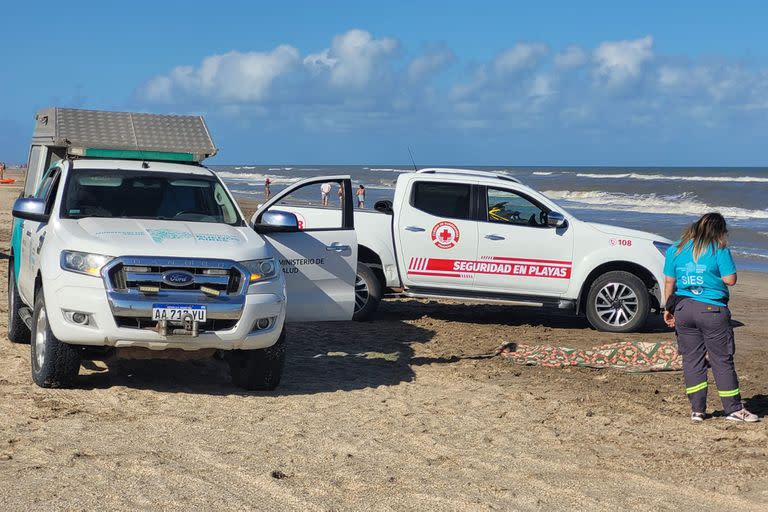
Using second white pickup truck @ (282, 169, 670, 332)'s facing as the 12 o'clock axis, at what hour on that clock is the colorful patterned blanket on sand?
The colorful patterned blanket on sand is roughly at 2 o'clock from the second white pickup truck.

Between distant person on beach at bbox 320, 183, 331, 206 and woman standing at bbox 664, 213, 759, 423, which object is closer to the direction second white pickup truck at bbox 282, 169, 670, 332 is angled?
the woman standing

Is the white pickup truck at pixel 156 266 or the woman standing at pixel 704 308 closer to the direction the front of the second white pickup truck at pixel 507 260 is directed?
the woman standing

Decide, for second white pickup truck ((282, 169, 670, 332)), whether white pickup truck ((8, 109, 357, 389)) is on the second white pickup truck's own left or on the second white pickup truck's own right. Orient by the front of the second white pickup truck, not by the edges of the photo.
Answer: on the second white pickup truck's own right

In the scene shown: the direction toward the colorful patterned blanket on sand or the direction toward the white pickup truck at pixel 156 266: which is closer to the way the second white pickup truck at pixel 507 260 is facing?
the colorful patterned blanket on sand

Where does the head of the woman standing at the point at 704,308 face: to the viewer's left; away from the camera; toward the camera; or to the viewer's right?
away from the camera

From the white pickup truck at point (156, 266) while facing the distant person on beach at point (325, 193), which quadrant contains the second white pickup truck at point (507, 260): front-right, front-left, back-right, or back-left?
front-right

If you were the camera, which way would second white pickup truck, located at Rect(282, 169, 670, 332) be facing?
facing to the right of the viewer

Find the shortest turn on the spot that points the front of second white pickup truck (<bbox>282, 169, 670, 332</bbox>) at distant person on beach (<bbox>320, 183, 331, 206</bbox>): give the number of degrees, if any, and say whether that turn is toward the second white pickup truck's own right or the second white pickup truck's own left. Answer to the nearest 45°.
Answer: approximately 90° to the second white pickup truck's own left

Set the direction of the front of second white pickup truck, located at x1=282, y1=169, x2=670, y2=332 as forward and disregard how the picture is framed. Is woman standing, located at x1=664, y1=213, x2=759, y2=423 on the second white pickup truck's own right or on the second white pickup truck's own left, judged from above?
on the second white pickup truck's own right
